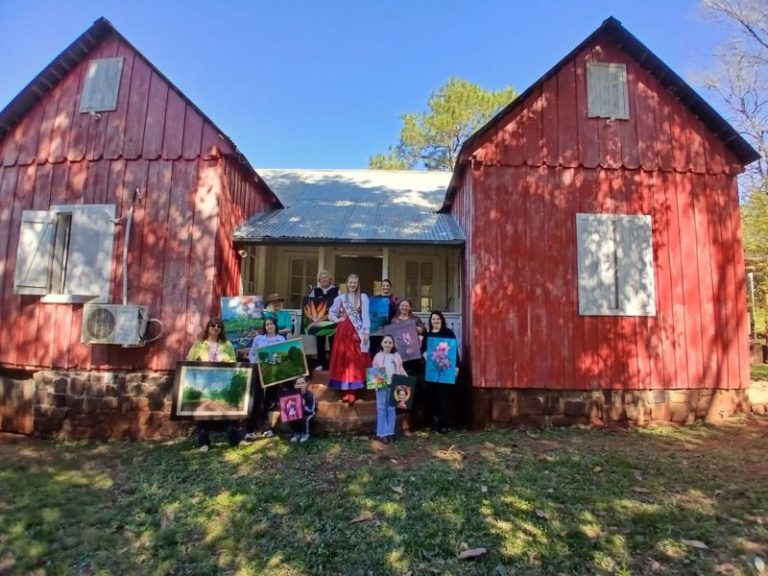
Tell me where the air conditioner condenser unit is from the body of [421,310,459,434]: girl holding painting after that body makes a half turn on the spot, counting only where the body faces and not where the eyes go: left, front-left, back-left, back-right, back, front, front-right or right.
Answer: left

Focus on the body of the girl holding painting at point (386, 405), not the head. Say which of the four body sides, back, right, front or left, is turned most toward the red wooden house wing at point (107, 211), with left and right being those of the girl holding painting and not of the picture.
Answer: right

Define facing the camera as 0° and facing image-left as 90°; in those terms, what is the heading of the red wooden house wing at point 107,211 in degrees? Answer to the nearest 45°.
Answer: approximately 0°

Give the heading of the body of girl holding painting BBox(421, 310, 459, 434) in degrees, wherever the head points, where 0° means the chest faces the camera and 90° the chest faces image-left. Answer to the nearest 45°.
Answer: approximately 0°

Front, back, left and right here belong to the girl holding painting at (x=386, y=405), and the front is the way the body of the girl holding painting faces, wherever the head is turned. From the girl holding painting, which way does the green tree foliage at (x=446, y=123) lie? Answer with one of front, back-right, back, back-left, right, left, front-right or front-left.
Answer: back

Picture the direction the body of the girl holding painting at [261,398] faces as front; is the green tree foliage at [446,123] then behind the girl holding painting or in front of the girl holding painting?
behind
